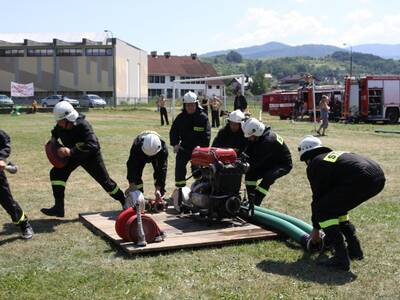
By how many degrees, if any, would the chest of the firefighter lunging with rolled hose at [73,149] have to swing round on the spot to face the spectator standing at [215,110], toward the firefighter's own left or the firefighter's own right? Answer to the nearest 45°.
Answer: approximately 90° to the firefighter's own right

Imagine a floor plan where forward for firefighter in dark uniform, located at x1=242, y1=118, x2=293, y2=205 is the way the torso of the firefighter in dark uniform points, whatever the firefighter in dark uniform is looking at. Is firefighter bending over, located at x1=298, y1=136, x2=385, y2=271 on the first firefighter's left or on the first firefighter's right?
on the first firefighter's left

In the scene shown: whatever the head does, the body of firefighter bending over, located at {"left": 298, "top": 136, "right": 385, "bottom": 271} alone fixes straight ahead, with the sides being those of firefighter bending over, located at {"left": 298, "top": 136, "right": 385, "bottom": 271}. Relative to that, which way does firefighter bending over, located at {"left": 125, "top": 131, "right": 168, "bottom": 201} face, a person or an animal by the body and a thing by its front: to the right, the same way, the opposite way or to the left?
to the left

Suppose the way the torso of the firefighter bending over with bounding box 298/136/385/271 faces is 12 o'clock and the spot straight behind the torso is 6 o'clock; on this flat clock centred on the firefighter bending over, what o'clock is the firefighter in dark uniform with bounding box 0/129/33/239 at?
The firefighter in dark uniform is roughly at 12 o'clock from the firefighter bending over.

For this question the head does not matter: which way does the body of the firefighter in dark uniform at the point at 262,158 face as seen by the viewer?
to the viewer's left

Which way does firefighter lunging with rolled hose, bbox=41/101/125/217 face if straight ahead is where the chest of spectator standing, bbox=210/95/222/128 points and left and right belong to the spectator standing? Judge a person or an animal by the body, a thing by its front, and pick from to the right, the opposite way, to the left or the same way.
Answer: to the right

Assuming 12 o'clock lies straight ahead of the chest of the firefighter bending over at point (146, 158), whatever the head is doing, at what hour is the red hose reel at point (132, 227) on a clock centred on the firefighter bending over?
The red hose reel is roughly at 12 o'clock from the firefighter bending over.

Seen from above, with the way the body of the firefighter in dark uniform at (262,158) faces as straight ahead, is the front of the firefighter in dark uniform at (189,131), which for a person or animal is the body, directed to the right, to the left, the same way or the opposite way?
to the left

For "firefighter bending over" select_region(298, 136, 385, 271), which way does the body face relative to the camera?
to the viewer's left

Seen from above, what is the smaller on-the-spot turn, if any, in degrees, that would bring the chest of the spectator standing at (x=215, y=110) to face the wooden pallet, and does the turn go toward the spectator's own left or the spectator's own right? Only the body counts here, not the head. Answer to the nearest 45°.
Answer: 0° — they already face it

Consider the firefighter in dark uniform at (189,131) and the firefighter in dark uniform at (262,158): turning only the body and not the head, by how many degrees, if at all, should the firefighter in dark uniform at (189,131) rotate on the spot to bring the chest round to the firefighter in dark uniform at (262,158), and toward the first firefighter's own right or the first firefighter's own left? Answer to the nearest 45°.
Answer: approximately 45° to the first firefighter's own left

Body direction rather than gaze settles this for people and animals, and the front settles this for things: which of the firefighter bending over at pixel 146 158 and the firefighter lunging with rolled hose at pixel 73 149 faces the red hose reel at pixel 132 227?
the firefighter bending over at pixel 146 158
